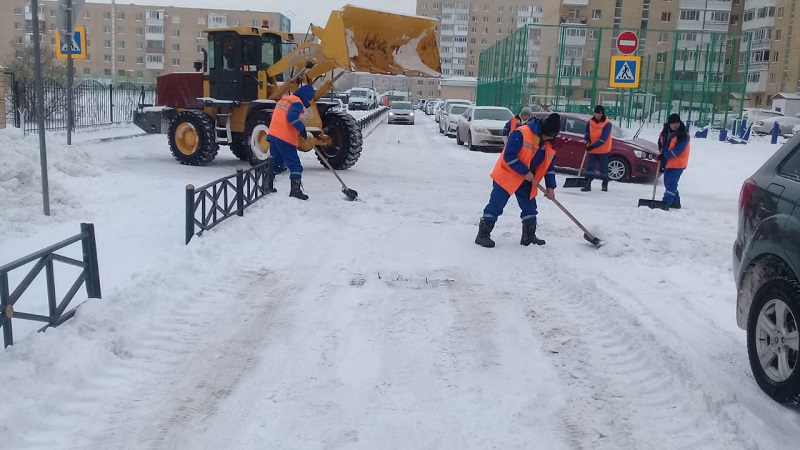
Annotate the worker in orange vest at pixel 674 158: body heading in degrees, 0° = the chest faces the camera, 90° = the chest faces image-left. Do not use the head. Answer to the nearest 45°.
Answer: approximately 45°

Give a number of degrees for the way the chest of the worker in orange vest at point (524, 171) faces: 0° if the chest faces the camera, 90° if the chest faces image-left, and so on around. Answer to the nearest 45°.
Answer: approximately 315°

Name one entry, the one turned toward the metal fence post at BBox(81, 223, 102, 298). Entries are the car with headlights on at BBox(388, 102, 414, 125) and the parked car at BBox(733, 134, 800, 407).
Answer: the car with headlights on at BBox(388, 102, 414, 125)

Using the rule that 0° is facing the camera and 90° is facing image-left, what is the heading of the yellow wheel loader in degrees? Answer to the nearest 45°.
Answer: approximately 315°

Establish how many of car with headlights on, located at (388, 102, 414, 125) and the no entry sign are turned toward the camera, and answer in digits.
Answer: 2

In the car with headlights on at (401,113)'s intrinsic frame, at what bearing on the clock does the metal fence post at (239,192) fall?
The metal fence post is roughly at 12 o'clock from the car with headlights on.

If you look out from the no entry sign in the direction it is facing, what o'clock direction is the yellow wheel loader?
The yellow wheel loader is roughly at 2 o'clock from the no entry sign.

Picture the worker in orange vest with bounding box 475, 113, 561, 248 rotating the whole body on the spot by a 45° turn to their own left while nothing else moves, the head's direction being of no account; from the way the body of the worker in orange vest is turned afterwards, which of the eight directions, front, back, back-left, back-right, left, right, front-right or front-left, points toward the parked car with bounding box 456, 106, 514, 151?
left

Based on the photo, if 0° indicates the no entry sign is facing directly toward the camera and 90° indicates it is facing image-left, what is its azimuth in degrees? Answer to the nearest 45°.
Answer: approximately 0°
